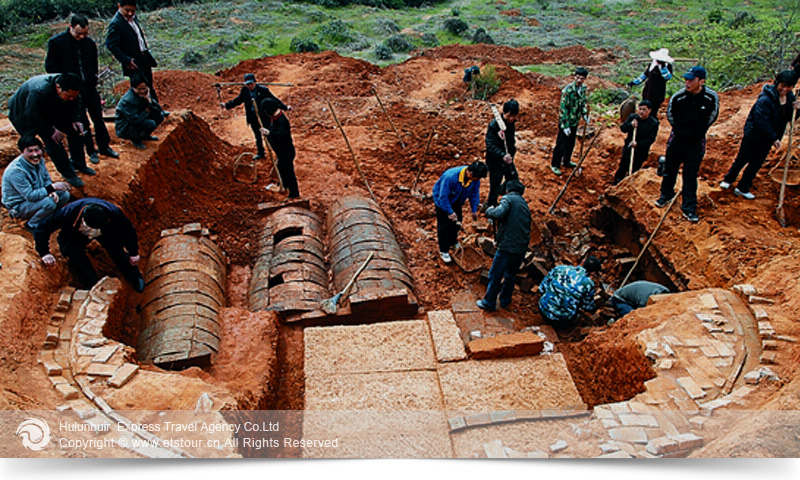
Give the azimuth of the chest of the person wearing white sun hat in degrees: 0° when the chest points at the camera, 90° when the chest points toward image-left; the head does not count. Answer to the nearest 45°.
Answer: approximately 45°

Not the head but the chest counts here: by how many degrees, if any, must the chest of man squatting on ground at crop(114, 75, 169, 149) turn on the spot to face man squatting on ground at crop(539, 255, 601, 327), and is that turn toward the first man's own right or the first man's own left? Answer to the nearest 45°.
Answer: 0° — they already face them

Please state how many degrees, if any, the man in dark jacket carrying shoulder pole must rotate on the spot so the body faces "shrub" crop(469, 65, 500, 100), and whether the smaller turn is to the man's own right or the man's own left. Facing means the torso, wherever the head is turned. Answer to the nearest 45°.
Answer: approximately 135° to the man's own left

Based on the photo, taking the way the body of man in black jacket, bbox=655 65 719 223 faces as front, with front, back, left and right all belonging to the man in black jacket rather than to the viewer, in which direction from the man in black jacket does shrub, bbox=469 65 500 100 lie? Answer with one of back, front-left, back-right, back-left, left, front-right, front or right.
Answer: back-right

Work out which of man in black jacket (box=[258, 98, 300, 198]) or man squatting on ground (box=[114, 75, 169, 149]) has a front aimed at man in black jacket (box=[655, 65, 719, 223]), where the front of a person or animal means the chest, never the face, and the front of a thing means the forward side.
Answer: the man squatting on ground

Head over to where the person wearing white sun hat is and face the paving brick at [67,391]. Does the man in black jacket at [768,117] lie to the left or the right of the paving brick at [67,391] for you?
left

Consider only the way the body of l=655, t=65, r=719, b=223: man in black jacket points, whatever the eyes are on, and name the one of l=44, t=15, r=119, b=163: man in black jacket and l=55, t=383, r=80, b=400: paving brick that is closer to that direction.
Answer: the paving brick

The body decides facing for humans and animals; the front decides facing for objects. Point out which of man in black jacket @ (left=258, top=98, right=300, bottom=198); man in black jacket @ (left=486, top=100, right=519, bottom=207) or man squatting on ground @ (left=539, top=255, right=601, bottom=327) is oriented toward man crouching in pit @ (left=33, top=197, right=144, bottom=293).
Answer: man in black jacket @ (left=258, top=98, right=300, bottom=198)

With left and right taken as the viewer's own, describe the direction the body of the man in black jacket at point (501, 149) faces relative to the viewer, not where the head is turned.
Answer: facing the viewer and to the right of the viewer

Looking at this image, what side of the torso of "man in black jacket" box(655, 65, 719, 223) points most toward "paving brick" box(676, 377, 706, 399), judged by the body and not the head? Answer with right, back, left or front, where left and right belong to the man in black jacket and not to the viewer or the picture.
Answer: front

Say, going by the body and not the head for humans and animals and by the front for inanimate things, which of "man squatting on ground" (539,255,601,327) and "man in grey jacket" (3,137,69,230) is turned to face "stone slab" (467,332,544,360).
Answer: the man in grey jacket
